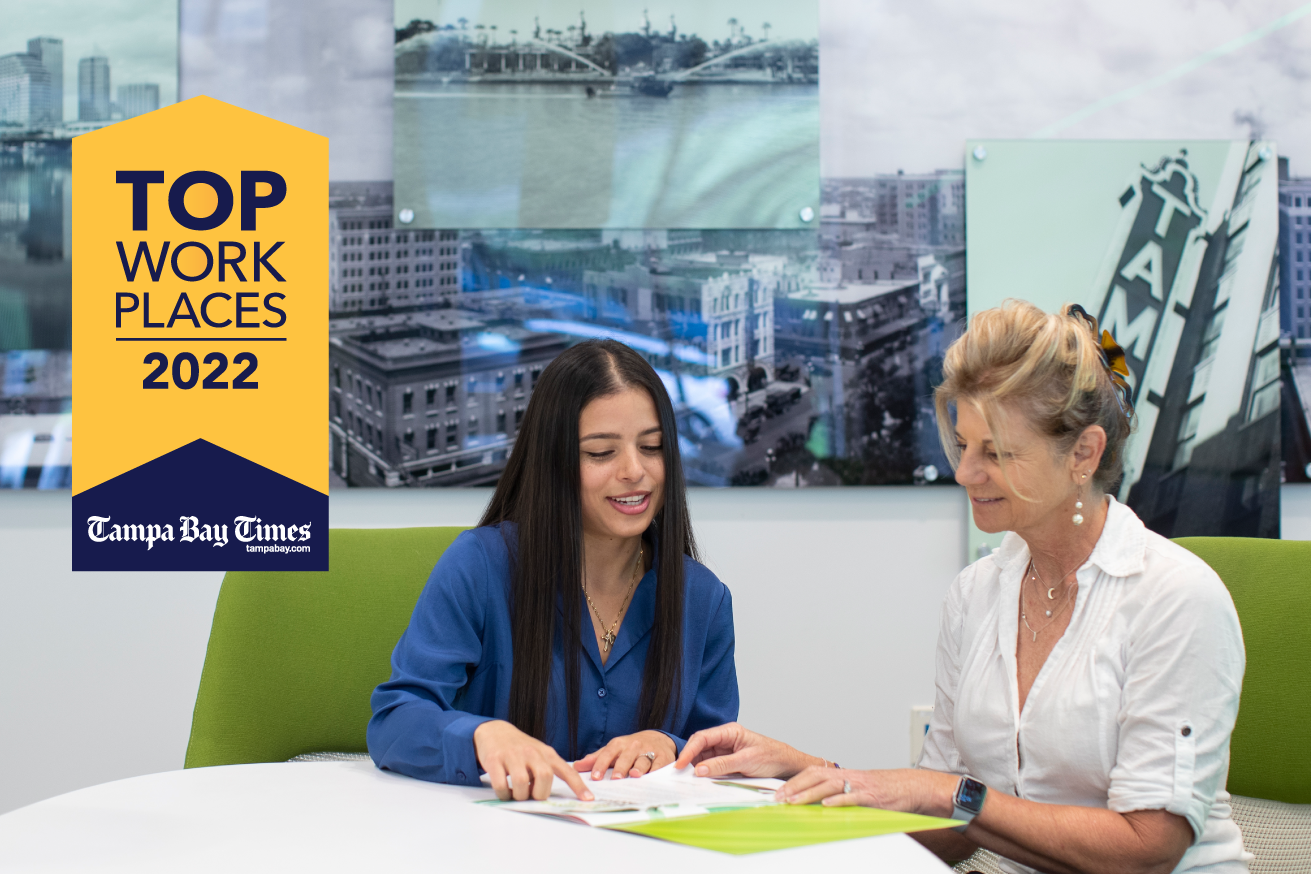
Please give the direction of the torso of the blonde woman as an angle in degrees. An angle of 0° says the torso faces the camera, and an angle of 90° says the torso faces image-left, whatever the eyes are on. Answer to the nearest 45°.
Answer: approximately 45°
